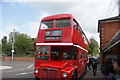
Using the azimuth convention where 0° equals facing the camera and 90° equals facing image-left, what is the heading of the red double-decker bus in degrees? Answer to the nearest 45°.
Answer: approximately 45°
